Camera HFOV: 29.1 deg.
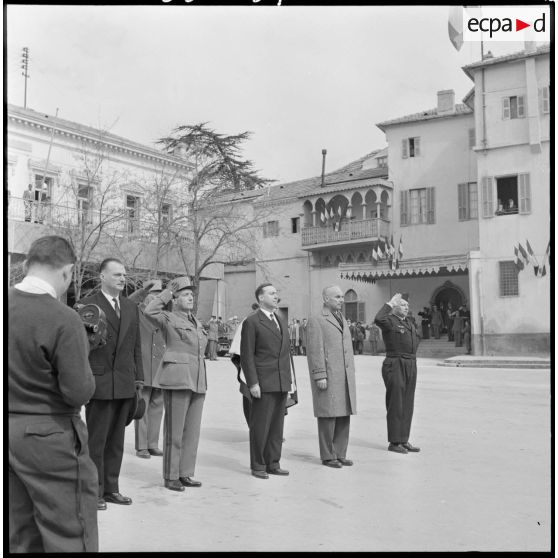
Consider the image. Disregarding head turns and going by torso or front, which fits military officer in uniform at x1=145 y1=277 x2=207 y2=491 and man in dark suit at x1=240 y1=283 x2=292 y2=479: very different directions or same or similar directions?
same or similar directions

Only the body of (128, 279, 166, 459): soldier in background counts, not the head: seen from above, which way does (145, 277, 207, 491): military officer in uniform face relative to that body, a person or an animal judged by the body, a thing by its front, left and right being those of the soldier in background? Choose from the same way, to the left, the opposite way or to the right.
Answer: the same way

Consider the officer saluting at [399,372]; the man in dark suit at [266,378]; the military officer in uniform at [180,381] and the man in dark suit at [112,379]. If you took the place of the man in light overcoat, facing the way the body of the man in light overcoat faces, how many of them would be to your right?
3

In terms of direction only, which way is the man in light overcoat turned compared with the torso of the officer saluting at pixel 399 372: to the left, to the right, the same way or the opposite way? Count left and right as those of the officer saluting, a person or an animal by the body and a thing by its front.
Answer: the same way

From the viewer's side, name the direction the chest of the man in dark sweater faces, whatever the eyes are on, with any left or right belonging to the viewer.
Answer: facing away from the viewer and to the right of the viewer

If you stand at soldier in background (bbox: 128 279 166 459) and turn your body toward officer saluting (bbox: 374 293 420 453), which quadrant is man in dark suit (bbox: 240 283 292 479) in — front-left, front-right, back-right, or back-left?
front-right

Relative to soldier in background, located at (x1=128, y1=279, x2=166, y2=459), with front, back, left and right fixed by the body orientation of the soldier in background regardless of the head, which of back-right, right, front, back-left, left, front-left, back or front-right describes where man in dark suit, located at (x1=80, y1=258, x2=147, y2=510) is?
front-right

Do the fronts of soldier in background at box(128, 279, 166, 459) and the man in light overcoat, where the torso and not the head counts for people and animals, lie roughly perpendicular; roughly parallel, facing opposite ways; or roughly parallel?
roughly parallel

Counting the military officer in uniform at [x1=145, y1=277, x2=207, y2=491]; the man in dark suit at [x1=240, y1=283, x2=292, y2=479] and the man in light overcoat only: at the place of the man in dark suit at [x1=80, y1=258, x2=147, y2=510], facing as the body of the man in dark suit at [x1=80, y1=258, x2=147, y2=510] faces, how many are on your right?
0
